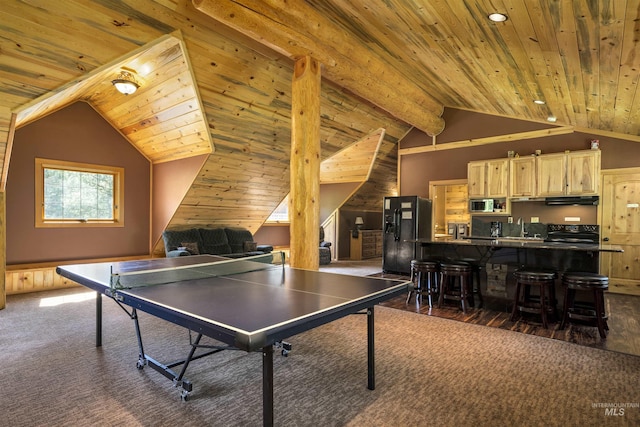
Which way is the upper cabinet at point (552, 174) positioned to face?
toward the camera

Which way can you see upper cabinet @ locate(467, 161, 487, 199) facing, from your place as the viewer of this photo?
facing the viewer

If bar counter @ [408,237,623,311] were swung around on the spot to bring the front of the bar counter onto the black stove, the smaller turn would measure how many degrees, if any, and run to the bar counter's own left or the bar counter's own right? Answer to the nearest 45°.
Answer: approximately 135° to the bar counter's own left

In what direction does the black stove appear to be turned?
toward the camera

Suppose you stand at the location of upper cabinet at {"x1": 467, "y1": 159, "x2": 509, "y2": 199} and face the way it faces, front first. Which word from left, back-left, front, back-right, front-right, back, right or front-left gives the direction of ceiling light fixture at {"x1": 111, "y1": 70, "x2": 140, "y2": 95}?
front-right

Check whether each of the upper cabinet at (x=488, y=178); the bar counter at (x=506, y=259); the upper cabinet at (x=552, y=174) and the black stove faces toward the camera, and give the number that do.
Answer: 4

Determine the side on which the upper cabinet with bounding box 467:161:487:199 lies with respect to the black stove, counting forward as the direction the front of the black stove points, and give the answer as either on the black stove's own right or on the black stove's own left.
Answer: on the black stove's own right

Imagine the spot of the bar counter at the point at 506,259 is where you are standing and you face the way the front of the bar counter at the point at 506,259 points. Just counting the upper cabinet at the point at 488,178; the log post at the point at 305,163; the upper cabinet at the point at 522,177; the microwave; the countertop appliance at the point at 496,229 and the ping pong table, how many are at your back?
4

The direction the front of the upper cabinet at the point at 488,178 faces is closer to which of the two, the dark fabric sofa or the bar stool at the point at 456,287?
the bar stool

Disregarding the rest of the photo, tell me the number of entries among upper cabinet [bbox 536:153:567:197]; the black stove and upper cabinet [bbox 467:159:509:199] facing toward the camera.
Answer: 3

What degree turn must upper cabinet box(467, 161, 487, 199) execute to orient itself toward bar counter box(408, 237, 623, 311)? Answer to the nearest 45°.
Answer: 0° — it already faces it

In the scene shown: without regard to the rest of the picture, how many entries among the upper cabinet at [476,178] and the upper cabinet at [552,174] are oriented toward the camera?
2

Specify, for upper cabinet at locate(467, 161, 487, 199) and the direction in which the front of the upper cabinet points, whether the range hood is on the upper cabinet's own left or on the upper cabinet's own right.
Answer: on the upper cabinet's own left
